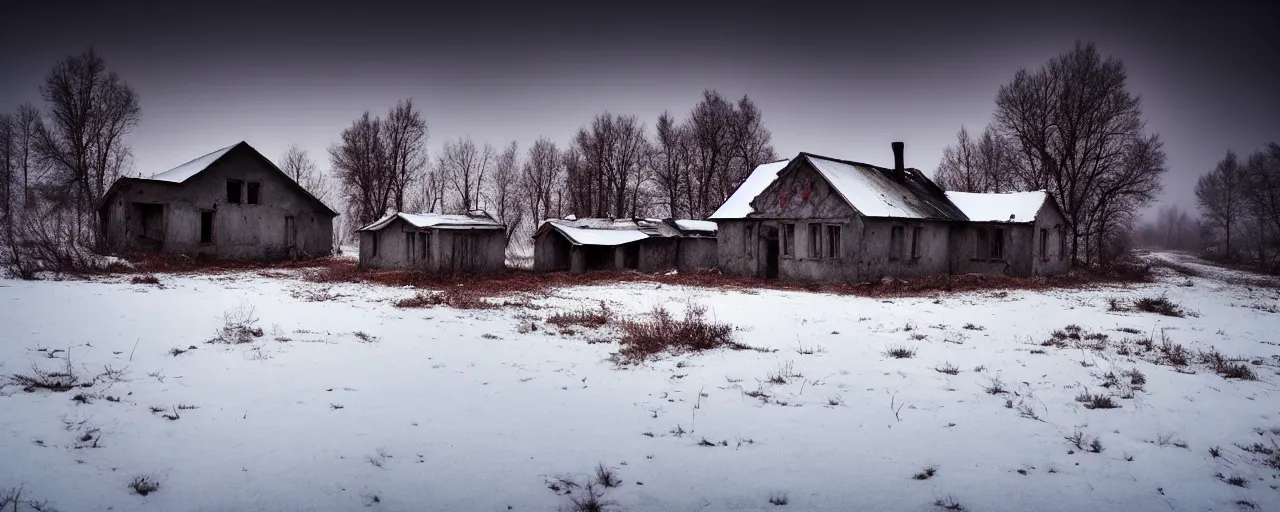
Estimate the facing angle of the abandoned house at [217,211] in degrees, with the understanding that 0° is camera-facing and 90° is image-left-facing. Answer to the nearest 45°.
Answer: approximately 0°

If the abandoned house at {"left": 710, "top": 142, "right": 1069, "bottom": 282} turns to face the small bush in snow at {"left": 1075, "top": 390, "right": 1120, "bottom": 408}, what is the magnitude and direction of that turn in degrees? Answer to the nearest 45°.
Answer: approximately 45° to its left

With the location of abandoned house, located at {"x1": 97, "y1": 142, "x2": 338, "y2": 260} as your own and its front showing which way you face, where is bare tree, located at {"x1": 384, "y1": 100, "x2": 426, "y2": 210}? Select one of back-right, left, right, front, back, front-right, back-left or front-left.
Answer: back-left

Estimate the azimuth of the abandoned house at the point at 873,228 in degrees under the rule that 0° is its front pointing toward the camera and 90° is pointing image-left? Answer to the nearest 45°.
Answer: approximately 45°

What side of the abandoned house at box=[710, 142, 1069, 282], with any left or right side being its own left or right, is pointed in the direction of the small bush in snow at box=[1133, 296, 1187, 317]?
left

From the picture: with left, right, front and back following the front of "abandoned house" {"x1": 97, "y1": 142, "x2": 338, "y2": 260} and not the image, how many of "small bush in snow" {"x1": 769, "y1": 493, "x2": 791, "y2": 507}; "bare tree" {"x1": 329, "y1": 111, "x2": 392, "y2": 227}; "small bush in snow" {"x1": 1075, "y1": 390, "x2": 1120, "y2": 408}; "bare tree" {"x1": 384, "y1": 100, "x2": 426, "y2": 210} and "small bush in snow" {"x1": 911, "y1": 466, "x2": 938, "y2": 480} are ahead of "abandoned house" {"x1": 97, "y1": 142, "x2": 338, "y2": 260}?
3

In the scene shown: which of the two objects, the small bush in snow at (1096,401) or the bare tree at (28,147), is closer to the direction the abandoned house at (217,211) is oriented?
the small bush in snow

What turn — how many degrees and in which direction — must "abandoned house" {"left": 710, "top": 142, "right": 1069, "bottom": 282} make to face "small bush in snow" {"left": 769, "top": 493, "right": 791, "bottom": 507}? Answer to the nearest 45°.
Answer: approximately 45° to its left

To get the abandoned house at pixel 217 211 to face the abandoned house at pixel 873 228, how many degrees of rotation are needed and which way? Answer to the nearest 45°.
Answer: approximately 45° to its left

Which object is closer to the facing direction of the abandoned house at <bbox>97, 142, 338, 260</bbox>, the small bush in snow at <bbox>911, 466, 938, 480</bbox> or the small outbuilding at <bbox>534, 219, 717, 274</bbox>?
the small bush in snow

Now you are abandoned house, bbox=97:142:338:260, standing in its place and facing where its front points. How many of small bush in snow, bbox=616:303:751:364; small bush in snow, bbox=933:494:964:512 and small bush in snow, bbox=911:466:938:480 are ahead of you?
3

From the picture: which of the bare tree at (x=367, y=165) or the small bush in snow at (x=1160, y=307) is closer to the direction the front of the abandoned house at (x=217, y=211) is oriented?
the small bush in snow
